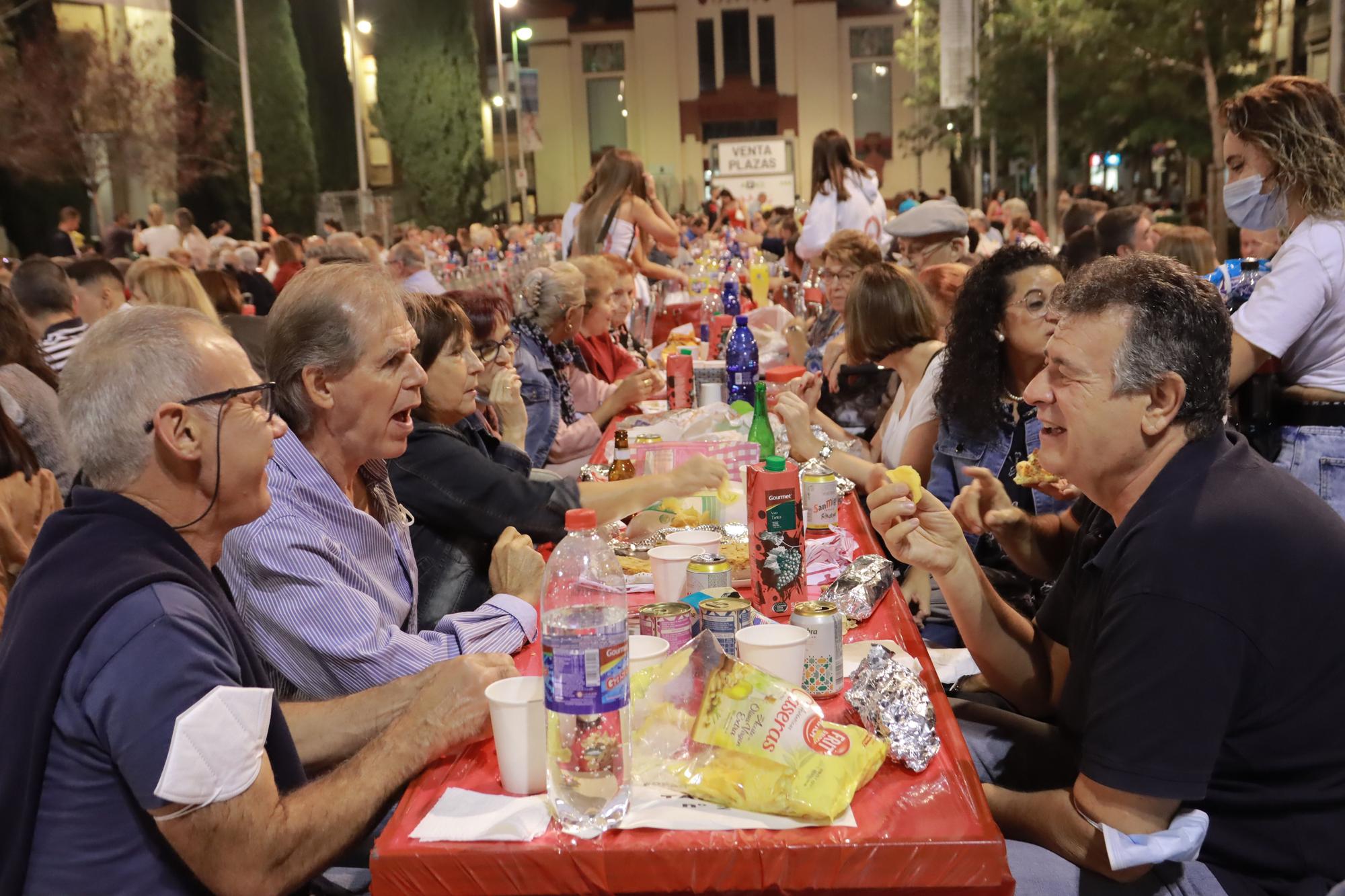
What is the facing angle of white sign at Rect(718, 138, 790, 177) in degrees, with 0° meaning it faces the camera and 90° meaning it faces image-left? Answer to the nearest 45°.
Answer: approximately 0°

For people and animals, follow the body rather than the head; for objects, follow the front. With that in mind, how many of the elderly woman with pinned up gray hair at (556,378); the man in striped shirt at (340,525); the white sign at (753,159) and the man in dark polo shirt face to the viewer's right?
2

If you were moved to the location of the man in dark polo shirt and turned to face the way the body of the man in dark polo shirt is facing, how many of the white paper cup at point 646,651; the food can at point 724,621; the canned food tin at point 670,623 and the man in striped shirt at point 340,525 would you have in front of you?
4

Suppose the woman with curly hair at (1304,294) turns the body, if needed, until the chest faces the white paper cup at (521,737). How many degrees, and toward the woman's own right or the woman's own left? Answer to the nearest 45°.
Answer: approximately 90° to the woman's own left

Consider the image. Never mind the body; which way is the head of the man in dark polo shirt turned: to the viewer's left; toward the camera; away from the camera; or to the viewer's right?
to the viewer's left

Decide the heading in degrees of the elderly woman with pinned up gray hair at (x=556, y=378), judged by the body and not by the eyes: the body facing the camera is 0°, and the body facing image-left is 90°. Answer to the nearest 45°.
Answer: approximately 270°

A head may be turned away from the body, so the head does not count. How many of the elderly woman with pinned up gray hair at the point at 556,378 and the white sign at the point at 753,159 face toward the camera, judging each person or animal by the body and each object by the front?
1

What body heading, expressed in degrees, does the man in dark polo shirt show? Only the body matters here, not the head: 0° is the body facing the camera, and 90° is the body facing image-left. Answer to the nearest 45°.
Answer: approximately 90°

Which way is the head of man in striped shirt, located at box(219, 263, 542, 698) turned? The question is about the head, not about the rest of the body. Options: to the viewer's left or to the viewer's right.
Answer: to the viewer's right

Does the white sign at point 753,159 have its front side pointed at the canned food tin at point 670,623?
yes

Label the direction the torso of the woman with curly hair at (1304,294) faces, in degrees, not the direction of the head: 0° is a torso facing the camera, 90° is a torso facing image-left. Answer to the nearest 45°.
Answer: approximately 90°

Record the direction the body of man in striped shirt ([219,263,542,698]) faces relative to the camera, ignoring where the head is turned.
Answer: to the viewer's right

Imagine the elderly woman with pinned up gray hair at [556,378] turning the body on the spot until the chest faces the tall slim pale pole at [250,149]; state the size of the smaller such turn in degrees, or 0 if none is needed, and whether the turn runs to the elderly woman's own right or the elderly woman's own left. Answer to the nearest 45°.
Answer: approximately 90° to the elderly woman's own left

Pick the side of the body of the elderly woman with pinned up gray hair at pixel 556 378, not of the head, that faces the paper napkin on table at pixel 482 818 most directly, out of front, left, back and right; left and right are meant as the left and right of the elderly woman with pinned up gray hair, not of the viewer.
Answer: right
